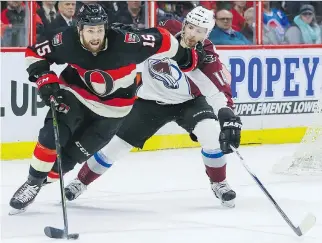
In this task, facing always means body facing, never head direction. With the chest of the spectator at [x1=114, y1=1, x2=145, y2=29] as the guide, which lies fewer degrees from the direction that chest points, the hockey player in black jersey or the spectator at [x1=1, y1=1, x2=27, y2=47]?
the hockey player in black jersey

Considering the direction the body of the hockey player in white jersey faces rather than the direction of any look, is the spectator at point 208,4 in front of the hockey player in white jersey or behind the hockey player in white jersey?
behind

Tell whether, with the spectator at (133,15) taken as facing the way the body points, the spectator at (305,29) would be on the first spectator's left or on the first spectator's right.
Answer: on the first spectator's left

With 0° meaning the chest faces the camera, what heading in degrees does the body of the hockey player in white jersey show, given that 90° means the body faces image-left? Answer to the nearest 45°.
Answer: approximately 0°

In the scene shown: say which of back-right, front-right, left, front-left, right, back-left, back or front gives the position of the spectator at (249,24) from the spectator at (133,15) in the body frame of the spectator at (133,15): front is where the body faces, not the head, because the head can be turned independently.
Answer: back-left

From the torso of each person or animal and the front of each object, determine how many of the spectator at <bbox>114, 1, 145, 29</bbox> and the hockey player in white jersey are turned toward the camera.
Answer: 2

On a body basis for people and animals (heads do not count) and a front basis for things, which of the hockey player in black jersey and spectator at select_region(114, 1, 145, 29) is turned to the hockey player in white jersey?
the spectator

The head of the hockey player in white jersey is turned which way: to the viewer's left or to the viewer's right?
to the viewer's left

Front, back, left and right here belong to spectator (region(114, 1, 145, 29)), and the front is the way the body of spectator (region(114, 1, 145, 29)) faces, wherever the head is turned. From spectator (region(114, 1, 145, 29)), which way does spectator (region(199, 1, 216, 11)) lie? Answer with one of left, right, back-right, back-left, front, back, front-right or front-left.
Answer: back-left
